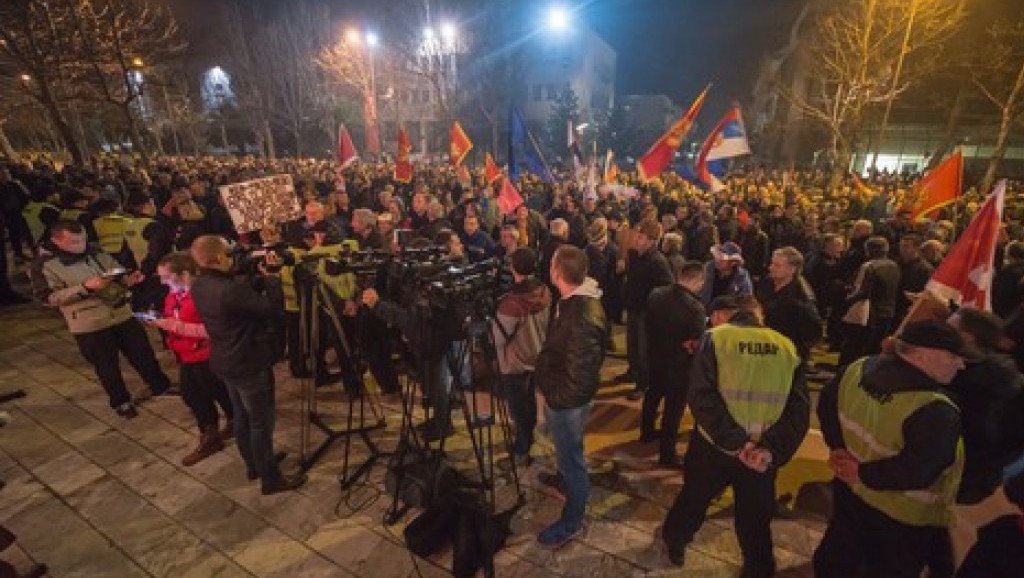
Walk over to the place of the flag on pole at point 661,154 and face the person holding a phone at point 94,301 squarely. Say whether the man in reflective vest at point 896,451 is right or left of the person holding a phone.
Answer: left

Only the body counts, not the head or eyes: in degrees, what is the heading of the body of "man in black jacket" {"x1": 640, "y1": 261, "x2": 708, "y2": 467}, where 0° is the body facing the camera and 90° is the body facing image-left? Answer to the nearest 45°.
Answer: approximately 225°
